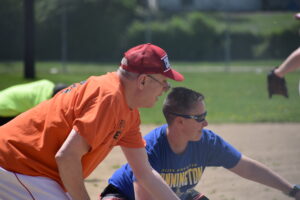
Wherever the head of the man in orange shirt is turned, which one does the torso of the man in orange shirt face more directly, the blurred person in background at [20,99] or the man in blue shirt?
the man in blue shirt

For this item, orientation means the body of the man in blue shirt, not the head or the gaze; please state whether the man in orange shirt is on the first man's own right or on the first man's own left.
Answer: on the first man's own right

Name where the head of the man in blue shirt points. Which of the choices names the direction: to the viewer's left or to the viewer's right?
to the viewer's right

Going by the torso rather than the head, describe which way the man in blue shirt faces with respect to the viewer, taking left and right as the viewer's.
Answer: facing the viewer and to the right of the viewer

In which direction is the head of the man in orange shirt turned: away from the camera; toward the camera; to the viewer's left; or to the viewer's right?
to the viewer's right

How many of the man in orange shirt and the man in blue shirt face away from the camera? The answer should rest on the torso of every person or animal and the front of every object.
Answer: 0

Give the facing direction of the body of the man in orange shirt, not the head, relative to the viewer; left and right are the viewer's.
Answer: facing to the right of the viewer

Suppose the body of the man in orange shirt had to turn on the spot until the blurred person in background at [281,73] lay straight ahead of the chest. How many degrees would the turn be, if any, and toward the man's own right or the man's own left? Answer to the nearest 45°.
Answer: approximately 45° to the man's own left

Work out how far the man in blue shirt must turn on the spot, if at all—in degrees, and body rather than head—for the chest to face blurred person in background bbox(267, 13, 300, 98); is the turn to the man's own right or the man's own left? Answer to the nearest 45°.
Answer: approximately 90° to the man's own left
